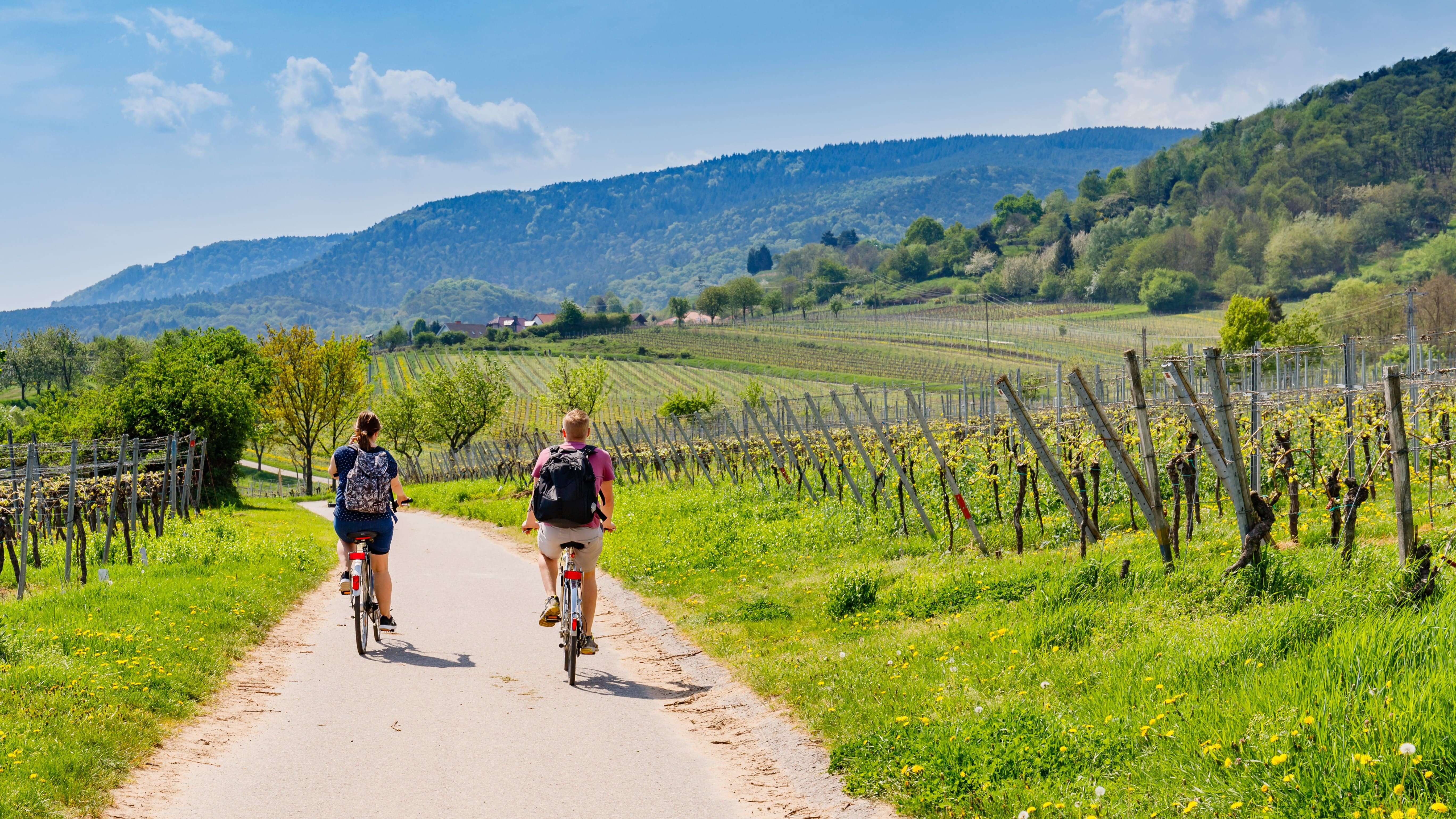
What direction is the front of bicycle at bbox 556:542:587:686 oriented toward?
away from the camera

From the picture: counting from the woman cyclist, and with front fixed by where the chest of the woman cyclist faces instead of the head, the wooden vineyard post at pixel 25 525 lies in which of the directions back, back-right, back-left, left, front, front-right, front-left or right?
front-left

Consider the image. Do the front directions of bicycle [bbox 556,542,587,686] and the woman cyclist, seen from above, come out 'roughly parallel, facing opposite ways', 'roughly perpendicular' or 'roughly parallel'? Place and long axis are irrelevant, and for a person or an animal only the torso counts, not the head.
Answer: roughly parallel

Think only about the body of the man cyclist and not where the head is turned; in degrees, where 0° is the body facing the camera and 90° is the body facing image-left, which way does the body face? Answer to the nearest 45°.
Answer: approximately 180°

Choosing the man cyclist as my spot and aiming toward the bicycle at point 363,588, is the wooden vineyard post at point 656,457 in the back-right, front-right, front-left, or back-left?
front-right

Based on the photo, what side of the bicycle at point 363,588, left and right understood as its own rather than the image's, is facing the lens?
back

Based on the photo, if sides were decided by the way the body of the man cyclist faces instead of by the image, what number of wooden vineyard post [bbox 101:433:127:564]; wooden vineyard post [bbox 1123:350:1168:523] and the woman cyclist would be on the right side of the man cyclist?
1

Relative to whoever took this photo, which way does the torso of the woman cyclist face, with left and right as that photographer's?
facing away from the viewer

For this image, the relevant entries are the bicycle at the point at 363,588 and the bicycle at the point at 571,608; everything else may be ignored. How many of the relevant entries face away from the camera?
2

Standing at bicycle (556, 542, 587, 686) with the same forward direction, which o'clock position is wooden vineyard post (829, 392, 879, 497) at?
The wooden vineyard post is roughly at 1 o'clock from the bicycle.

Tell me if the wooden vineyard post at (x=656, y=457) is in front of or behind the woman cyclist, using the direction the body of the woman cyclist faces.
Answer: in front

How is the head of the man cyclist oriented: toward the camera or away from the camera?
away from the camera

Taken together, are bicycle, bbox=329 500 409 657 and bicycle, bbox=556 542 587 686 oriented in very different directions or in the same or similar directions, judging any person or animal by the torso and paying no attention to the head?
same or similar directions
